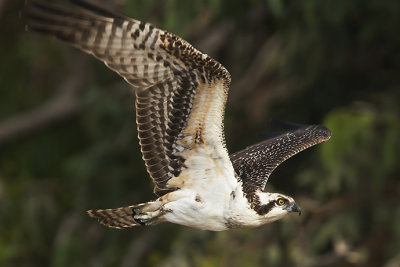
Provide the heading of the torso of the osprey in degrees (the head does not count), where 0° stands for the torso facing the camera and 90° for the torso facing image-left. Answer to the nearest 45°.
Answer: approximately 270°

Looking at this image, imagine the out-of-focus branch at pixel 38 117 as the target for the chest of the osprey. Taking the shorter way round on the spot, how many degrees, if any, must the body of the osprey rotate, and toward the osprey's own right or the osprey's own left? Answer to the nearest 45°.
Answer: approximately 90° to the osprey's own left

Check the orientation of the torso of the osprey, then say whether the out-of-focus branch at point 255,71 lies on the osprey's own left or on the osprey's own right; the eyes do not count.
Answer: on the osprey's own left
